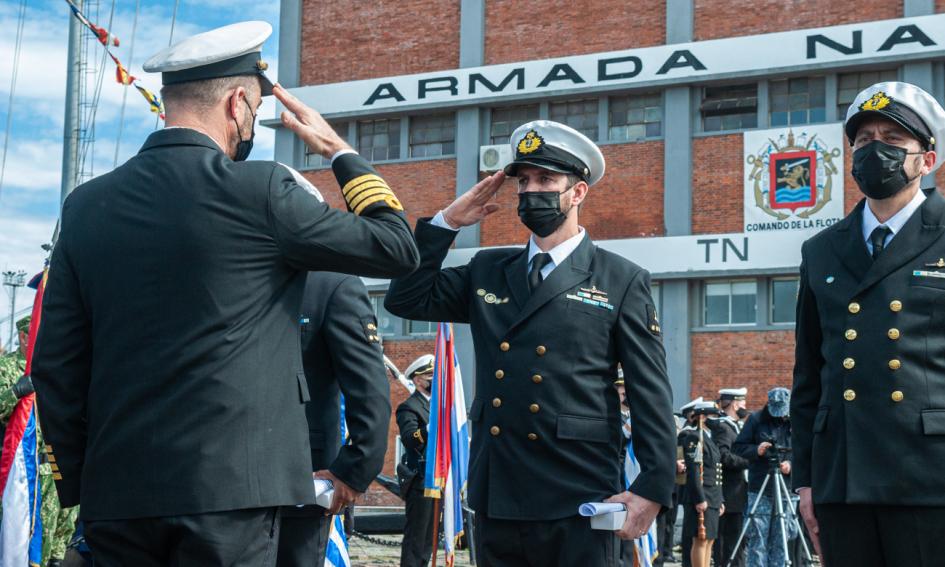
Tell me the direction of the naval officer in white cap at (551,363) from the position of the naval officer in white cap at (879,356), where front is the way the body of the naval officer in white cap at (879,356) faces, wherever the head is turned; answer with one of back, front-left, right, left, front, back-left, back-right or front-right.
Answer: front-right

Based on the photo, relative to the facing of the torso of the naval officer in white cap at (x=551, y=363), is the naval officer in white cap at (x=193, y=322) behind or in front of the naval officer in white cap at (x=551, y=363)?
in front

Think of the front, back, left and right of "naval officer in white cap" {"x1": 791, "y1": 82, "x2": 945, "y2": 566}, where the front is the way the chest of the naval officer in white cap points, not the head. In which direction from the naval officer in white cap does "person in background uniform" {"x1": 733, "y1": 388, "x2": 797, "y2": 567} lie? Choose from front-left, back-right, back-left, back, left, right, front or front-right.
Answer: back-right

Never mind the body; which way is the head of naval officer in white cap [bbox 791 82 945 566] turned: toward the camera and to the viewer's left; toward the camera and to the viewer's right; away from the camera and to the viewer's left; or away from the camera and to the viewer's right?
toward the camera and to the viewer's left

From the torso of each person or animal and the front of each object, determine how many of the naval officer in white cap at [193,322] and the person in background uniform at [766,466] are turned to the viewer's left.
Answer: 0

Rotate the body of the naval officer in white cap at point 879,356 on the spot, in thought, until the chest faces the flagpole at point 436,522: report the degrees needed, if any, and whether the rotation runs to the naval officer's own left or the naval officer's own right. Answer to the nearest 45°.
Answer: approximately 90° to the naval officer's own right

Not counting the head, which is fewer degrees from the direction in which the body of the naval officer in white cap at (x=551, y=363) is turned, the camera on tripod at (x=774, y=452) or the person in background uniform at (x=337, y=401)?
the person in background uniform

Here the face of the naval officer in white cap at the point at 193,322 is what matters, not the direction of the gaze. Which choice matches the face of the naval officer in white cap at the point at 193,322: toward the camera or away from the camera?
away from the camera

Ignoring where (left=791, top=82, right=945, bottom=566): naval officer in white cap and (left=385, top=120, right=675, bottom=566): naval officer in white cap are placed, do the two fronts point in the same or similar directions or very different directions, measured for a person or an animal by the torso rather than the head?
same or similar directions

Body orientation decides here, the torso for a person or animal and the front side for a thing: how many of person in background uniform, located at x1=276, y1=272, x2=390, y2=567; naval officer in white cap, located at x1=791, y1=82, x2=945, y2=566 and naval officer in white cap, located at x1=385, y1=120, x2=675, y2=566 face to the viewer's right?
0

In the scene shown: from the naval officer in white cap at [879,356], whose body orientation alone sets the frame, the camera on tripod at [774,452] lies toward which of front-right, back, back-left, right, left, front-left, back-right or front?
back-right

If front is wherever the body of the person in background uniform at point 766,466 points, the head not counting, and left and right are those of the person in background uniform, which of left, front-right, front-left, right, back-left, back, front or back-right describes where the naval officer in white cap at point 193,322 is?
front-right
